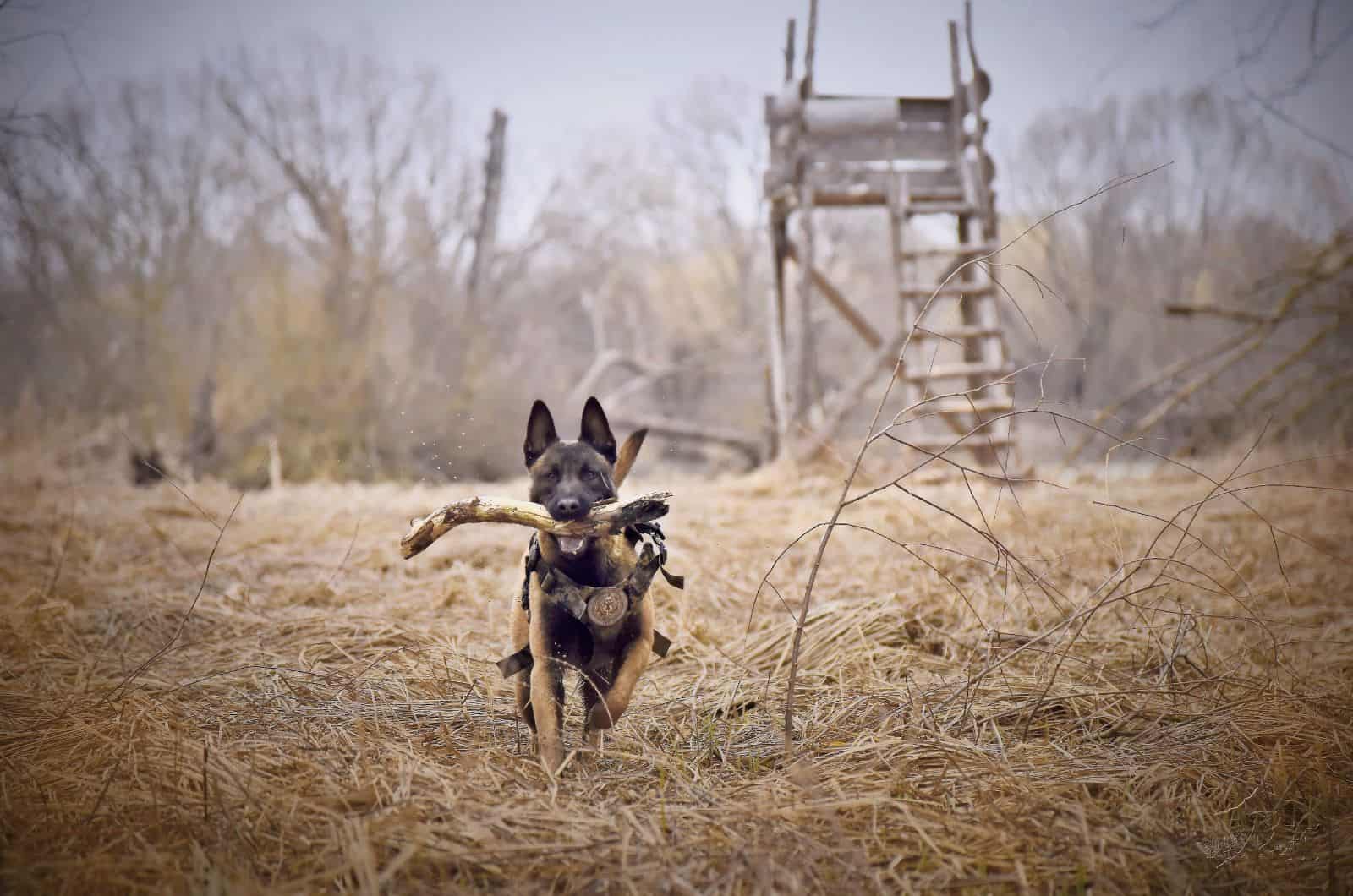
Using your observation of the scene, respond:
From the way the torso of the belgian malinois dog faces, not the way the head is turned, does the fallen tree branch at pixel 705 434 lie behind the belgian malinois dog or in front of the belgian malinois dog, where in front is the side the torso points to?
behind

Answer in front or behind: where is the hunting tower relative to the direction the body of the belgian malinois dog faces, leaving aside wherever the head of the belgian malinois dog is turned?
behind

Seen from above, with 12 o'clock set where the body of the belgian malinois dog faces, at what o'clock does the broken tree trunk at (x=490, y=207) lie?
The broken tree trunk is roughly at 6 o'clock from the belgian malinois dog.

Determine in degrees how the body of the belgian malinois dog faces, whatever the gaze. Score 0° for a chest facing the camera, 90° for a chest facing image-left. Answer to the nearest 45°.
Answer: approximately 0°
